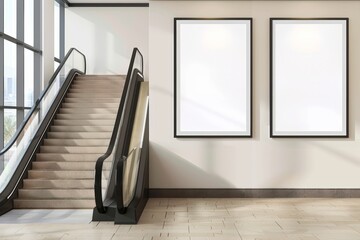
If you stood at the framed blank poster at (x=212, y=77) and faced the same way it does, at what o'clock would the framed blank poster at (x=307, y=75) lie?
the framed blank poster at (x=307, y=75) is roughly at 9 o'clock from the framed blank poster at (x=212, y=77).

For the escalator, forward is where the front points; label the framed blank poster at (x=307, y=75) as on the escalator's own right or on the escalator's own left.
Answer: on the escalator's own left

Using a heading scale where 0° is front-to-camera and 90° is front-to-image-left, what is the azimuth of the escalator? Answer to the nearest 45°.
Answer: approximately 0°

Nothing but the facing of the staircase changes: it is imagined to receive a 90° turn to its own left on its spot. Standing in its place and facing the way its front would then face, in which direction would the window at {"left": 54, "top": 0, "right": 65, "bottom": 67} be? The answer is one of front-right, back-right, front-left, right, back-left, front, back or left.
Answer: left

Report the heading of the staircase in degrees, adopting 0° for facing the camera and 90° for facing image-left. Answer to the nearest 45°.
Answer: approximately 0°

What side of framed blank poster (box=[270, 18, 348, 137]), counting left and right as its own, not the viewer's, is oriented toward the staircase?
right

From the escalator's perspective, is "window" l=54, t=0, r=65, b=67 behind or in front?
behind
